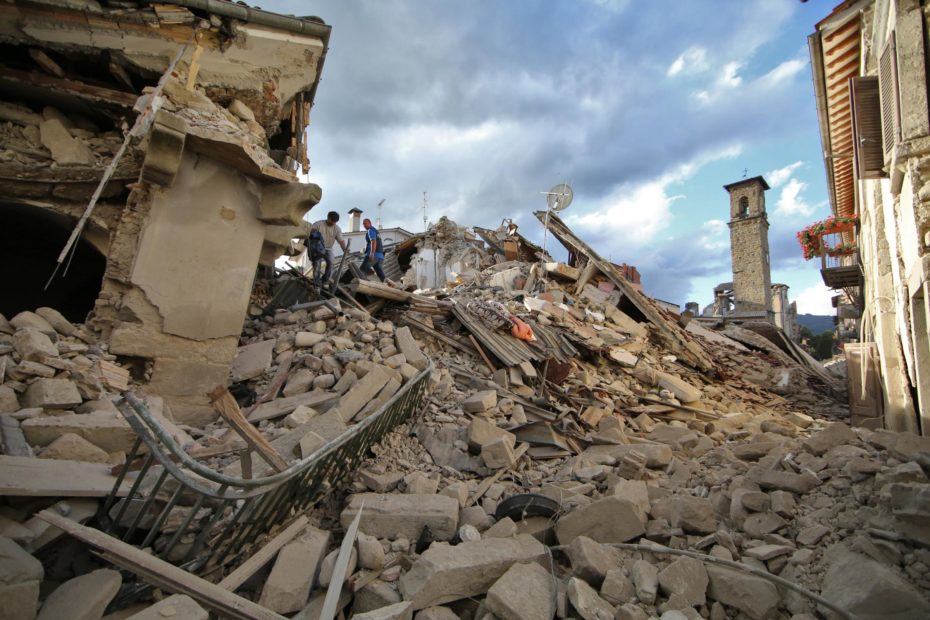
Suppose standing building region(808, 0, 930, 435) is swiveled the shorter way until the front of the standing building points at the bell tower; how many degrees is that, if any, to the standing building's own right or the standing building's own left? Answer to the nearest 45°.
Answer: approximately 90° to the standing building's own right

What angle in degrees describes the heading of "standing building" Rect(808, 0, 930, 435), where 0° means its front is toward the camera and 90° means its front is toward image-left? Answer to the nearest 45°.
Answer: approximately 90°

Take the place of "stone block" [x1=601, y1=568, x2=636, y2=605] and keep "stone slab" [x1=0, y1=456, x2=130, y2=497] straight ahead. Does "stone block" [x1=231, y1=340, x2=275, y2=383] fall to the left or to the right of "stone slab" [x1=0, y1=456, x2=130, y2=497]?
right

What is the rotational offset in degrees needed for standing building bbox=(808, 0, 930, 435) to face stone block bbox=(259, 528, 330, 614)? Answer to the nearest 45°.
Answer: approximately 45° to its left

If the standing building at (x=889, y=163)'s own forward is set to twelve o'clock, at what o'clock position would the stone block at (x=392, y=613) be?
The stone block is roughly at 10 o'clock from the standing building.

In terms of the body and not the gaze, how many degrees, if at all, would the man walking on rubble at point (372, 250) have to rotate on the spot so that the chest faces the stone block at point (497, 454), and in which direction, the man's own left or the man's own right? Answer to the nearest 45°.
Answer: approximately 90° to the man's own left

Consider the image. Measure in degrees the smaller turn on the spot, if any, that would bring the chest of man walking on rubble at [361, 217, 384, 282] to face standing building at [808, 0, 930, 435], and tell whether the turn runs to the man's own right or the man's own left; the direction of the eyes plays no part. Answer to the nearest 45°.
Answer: approximately 135° to the man's own left

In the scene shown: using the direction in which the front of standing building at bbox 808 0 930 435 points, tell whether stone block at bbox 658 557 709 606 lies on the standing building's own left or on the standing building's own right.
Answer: on the standing building's own left

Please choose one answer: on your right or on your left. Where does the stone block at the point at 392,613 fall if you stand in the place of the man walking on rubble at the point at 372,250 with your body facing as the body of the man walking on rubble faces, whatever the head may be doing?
on your left

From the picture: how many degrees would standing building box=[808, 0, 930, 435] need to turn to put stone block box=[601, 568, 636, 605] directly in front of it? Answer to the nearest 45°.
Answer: approximately 90° to its left

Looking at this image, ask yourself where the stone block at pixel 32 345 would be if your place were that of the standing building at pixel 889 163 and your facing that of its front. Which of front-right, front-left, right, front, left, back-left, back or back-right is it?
front-left
